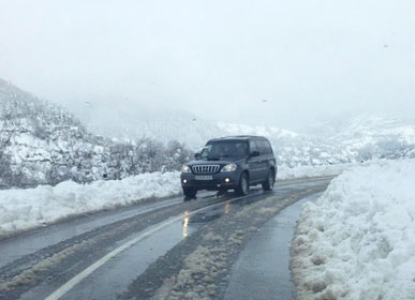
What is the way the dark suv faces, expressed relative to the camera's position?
facing the viewer and to the left of the viewer
